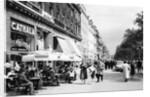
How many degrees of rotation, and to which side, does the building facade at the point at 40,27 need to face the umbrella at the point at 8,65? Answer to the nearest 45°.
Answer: approximately 90° to its right

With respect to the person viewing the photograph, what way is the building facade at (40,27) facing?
facing the viewer and to the right of the viewer

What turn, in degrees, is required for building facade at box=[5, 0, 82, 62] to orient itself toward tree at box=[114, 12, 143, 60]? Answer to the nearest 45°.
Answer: approximately 45° to its left
